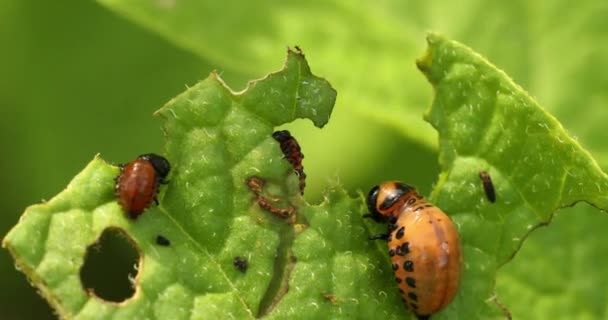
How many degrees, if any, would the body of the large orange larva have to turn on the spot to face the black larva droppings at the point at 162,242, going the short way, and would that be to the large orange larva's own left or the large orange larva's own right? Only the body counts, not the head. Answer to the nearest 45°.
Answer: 0° — it already faces it

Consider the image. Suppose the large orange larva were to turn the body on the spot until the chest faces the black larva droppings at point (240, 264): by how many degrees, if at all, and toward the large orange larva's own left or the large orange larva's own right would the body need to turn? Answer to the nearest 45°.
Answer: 0° — it already faces it

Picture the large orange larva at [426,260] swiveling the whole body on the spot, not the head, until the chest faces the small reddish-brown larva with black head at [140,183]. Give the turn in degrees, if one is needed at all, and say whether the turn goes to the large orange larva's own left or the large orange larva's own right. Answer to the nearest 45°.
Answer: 0° — it already faces it

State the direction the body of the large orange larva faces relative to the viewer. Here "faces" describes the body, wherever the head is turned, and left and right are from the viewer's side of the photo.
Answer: facing to the left of the viewer
